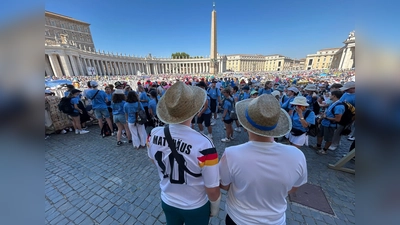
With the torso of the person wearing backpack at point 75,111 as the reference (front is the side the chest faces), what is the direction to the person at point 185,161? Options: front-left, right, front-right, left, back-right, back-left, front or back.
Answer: right

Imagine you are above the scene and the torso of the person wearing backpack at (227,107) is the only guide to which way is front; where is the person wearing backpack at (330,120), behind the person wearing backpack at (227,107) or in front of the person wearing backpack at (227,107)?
behind

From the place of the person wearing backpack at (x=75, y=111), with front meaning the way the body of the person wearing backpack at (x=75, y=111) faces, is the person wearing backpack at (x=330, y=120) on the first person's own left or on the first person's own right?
on the first person's own right

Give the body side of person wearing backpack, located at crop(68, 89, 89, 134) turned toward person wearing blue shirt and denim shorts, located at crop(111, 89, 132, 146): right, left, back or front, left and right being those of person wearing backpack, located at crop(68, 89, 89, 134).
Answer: right

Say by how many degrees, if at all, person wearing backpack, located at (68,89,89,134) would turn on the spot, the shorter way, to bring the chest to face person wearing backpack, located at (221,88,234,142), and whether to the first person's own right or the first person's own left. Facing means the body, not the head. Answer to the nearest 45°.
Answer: approximately 45° to the first person's own right

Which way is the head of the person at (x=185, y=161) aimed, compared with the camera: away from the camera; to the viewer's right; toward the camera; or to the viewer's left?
away from the camera

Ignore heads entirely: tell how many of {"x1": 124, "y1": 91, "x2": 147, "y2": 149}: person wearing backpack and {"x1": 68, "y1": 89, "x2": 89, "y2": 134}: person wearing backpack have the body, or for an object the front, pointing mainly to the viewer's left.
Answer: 0

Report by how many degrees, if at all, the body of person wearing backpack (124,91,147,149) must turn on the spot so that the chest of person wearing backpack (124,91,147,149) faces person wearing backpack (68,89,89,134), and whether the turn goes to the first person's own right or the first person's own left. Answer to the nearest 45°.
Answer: approximately 45° to the first person's own left

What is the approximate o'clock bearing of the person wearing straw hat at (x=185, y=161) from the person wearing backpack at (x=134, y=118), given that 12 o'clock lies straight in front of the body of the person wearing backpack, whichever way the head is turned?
The person wearing straw hat is roughly at 6 o'clock from the person wearing backpack.

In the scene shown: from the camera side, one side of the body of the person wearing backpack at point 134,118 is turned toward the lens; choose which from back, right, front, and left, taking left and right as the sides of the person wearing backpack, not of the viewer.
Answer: back

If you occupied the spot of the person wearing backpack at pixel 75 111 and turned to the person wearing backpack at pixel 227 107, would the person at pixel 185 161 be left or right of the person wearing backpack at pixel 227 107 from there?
right
